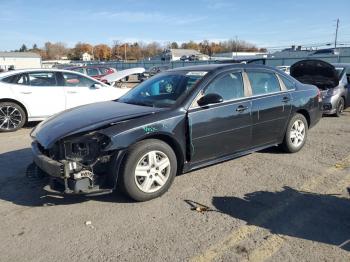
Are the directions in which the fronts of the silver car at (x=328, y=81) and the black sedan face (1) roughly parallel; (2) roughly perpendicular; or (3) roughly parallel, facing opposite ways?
roughly parallel

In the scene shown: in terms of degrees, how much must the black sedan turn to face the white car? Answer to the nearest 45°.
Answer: approximately 90° to its right

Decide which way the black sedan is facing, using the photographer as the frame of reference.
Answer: facing the viewer and to the left of the viewer

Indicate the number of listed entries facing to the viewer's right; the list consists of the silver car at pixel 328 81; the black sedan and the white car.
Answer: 1

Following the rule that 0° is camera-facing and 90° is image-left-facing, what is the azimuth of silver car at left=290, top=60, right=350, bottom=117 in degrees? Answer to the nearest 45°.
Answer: approximately 45°

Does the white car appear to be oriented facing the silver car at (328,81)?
yes

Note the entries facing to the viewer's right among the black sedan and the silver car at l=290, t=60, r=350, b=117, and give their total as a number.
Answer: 0

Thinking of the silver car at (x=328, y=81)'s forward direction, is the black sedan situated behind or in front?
in front

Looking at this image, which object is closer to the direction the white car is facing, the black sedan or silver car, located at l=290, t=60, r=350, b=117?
the silver car

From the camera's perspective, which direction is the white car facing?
to the viewer's right

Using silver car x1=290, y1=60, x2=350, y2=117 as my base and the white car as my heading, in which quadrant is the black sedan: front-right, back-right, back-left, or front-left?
front-left

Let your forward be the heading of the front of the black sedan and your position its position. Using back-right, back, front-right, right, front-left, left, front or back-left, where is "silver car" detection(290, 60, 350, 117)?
back
